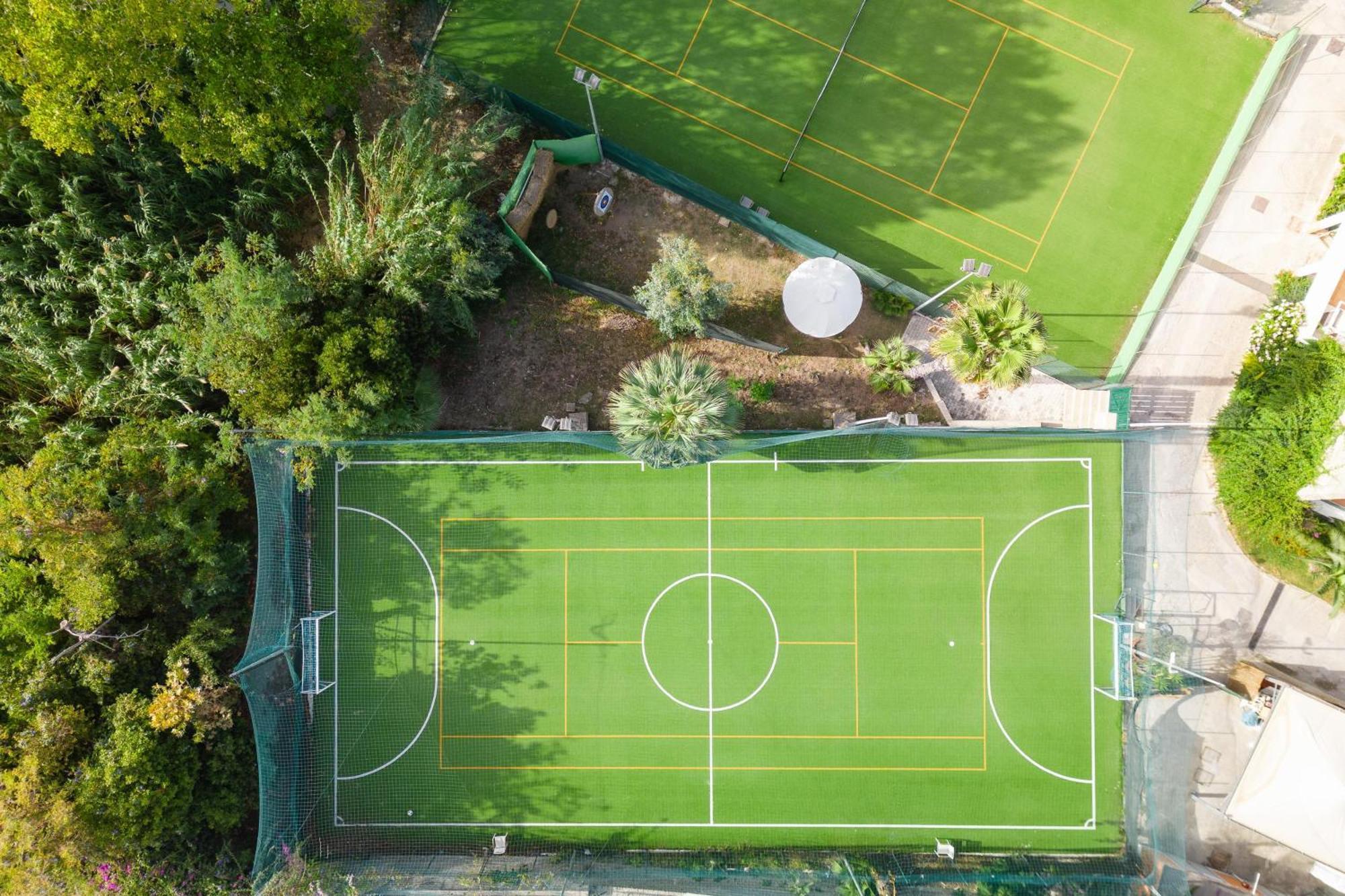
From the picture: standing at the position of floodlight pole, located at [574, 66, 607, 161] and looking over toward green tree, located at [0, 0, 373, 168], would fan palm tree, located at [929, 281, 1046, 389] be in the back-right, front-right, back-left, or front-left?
back-left

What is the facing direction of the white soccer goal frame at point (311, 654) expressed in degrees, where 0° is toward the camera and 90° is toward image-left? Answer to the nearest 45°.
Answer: approximately 270°
